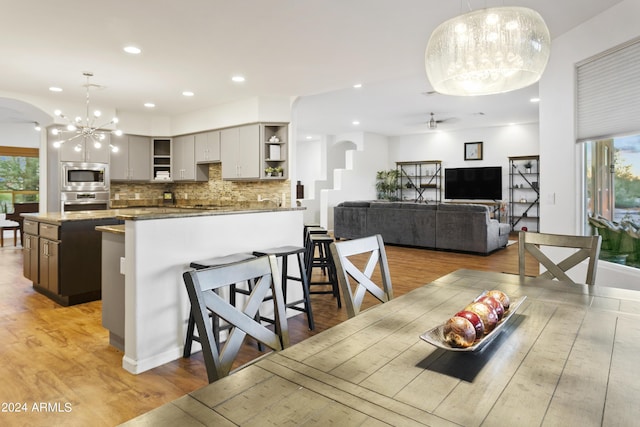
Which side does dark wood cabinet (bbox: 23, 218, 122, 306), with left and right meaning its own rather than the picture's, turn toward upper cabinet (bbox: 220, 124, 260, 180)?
back

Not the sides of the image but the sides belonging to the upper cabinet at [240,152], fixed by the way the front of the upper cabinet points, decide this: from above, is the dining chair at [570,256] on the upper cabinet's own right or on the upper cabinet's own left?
on the upper cabinet's own left

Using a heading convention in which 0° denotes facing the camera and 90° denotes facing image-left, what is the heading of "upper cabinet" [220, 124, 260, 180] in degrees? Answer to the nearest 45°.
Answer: approximately 45°

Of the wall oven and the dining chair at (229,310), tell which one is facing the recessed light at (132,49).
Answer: the wall oven

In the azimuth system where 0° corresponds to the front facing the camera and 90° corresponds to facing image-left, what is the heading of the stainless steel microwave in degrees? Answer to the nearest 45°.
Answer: approximately 0°
